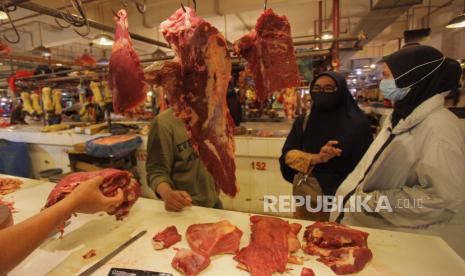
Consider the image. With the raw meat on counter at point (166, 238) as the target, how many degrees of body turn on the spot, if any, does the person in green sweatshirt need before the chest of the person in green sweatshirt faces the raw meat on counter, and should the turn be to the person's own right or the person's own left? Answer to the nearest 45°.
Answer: approximately 45° to the person's own right

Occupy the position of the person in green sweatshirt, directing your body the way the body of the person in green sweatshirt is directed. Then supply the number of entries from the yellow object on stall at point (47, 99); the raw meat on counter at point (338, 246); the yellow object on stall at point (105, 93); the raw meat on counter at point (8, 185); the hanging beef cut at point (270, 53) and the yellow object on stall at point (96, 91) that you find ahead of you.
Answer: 2

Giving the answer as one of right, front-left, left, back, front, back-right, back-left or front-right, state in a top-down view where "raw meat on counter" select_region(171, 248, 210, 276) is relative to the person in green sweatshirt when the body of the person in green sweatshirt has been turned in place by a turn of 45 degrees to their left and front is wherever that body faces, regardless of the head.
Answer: right

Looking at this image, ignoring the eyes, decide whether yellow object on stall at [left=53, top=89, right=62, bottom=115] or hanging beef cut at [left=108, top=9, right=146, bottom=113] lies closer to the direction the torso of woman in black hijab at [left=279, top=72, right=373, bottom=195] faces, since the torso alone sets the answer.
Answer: the hanging beef cut

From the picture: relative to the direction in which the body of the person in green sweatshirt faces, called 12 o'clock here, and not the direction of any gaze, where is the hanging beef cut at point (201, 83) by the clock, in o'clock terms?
The hanging beef cut is roughly at 1 o'clock from the person in green sweatshirt.

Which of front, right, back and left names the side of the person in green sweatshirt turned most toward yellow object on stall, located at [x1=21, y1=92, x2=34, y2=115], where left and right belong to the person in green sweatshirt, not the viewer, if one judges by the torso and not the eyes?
back

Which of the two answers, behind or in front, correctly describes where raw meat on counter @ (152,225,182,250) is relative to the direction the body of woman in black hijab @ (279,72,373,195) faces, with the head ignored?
in front

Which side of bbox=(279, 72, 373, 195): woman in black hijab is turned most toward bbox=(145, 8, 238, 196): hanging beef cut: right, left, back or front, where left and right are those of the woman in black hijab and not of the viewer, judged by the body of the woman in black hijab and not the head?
front

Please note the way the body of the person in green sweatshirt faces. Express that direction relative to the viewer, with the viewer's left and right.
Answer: facing the viewer and to the right of the viewer

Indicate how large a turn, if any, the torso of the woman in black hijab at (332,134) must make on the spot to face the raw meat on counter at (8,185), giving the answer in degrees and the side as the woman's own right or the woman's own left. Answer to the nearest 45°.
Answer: approximately 45° to the woman's own right

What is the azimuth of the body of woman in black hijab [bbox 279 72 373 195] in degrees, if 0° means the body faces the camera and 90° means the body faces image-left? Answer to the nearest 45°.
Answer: approximately 45°

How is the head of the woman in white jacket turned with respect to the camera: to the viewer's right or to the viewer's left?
to the viewer's left

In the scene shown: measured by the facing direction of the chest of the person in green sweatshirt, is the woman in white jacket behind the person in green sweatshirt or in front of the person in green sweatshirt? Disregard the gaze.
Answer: in front

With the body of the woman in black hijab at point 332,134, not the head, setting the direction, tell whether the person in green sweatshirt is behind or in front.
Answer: in front
